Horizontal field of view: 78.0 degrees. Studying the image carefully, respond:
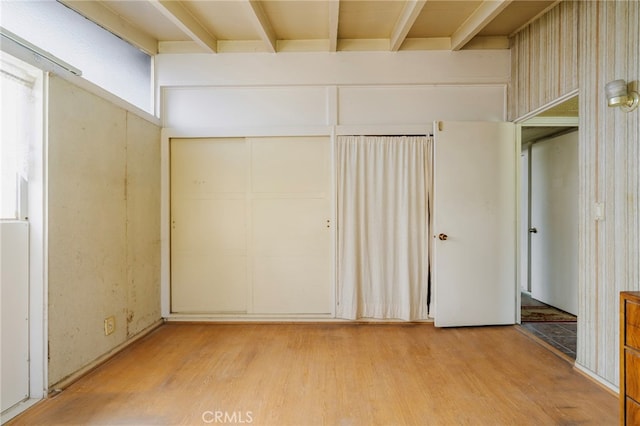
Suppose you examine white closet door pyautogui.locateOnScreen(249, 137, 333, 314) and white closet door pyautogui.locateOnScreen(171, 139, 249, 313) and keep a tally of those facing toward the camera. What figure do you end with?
2

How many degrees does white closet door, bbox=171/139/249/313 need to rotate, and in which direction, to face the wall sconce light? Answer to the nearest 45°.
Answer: approximately 45° to its left

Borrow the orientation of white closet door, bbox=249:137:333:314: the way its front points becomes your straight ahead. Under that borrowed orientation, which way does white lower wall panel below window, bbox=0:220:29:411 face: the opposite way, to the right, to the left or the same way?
to the left

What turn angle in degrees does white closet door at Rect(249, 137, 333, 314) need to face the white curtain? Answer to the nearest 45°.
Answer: approximately 90° to its left

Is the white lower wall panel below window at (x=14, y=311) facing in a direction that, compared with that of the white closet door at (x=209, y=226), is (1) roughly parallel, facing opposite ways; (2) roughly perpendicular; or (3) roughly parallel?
roughly perpendicular

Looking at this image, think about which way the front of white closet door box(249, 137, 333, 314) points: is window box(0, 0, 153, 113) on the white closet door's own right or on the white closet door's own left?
on the white closet door's own right

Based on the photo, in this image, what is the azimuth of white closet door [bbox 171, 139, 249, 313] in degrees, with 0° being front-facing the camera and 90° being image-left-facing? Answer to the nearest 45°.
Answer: approximately 0°

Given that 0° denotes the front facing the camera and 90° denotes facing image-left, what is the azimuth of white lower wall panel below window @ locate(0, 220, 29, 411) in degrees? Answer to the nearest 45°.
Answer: approximately 315°

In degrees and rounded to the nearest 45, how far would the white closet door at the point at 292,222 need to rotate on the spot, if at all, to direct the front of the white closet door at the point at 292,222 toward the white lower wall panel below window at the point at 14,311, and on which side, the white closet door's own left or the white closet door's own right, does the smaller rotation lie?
approximately 45° to the white closet door's own right

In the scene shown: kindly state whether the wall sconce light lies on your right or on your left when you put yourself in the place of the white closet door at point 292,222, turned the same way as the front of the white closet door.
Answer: on your left

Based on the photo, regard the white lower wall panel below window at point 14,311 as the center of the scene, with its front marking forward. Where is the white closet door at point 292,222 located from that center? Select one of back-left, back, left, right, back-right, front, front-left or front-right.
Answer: front-left

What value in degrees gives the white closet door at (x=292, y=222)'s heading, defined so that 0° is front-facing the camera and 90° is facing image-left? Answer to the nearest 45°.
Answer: approximately 0°

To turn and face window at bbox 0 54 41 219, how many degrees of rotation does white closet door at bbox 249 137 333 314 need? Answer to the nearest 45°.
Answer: approximately 45° to its right
